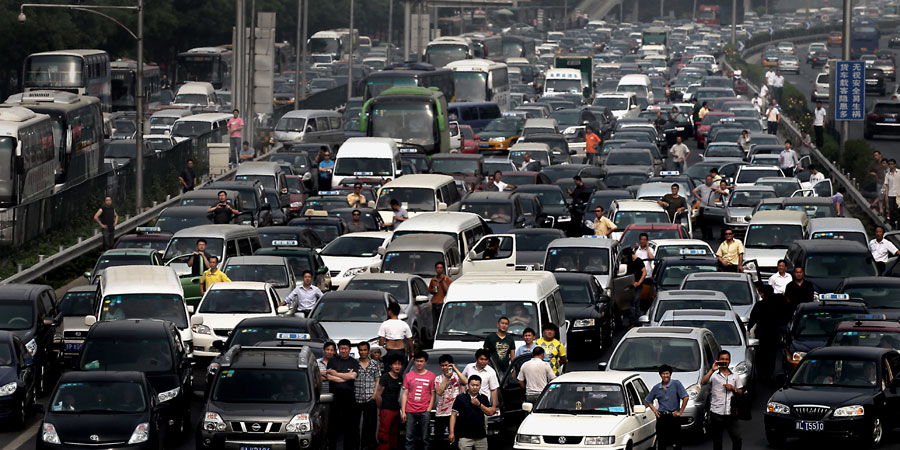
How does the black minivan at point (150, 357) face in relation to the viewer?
toward the camera

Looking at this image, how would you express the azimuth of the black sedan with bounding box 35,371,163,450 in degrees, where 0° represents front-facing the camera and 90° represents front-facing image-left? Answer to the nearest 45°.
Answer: approximately 0°

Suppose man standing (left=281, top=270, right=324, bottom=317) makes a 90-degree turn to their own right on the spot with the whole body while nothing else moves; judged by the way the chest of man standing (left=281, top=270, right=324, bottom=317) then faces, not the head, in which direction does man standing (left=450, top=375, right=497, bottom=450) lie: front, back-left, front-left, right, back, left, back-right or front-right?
left

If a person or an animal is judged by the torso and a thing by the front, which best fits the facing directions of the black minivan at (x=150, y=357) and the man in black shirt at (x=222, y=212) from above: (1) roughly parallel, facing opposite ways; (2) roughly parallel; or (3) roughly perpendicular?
roughly parallel

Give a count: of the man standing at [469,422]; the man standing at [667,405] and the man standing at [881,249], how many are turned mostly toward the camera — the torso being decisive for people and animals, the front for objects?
3

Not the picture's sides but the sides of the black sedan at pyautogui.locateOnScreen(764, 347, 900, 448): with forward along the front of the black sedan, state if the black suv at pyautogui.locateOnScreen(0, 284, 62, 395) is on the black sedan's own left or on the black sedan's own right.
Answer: on the black sedan's own right

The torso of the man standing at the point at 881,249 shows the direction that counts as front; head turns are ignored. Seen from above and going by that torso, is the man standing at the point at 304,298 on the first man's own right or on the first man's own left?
on the first man's own right

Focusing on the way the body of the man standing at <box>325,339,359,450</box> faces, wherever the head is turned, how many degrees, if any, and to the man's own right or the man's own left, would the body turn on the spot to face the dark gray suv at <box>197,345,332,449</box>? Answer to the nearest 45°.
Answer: approximately 45° to the man's own right

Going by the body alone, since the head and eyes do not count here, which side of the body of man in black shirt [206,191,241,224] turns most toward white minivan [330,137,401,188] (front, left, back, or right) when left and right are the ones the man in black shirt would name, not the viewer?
back

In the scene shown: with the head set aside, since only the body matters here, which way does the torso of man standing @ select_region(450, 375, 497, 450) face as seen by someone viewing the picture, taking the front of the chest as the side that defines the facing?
toward the camera

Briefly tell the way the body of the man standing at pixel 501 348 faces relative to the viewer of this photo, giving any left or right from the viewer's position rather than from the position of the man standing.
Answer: facing the viewer

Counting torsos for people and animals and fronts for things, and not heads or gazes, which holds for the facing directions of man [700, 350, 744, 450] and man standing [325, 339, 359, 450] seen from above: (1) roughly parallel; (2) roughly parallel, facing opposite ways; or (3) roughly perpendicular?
roughly parallel

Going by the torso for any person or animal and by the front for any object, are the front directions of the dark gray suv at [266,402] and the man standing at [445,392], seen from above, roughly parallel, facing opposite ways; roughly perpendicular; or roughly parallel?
roughly parallel

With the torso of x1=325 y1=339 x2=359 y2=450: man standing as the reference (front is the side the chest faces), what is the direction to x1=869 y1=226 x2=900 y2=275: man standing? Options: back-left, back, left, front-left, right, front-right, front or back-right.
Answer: back-left

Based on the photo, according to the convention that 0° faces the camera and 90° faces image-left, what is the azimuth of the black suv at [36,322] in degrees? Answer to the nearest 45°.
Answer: approximately 45°

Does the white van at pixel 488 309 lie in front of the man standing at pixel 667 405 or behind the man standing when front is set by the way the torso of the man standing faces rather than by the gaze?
behind

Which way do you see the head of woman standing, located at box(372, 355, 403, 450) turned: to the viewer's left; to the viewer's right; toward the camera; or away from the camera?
toward the camera

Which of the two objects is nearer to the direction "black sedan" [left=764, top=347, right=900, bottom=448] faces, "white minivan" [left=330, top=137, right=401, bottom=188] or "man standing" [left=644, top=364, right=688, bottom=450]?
the man standing
